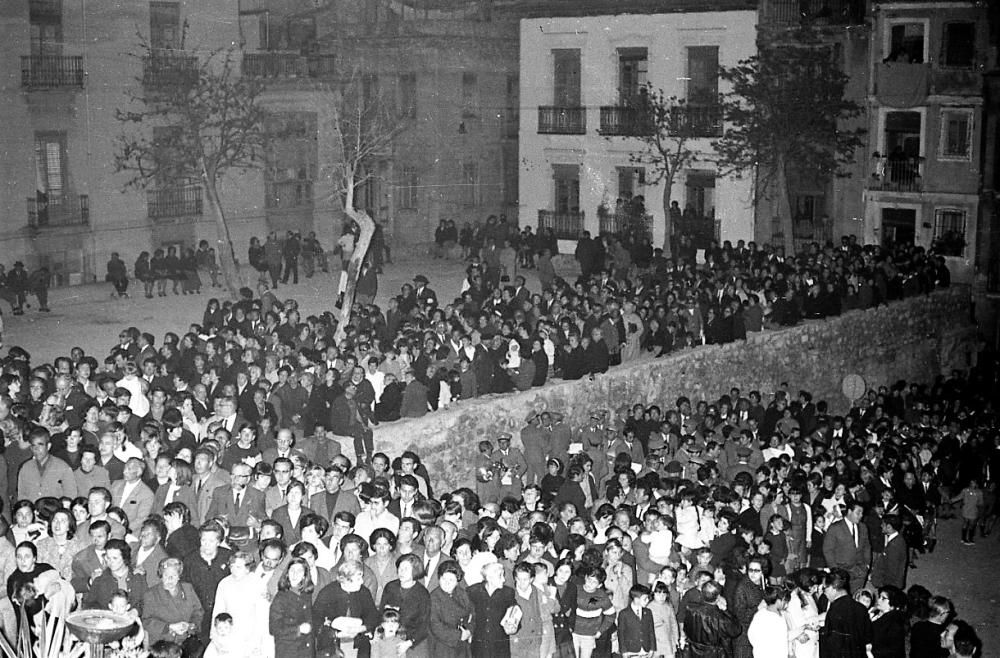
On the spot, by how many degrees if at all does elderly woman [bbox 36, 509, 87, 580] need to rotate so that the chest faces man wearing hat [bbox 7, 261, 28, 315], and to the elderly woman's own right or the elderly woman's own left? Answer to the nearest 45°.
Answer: approximately 180°

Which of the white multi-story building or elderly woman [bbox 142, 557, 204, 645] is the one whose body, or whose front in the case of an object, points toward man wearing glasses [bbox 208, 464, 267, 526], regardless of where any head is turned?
the white multi-story building

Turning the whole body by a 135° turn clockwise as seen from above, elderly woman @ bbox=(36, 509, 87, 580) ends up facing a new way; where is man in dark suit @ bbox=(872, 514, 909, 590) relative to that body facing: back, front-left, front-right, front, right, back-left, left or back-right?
back-right

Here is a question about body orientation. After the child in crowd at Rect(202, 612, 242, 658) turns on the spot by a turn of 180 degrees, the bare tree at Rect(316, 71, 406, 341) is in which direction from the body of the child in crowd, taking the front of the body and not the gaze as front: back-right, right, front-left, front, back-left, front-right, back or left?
front

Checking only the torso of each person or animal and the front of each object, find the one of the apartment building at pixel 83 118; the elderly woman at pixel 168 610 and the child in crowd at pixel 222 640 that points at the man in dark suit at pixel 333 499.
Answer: the apartment building

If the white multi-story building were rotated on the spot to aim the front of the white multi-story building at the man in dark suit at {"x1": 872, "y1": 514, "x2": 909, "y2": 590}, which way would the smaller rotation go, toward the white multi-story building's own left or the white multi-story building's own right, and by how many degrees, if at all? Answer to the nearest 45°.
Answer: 0° — it already faces them

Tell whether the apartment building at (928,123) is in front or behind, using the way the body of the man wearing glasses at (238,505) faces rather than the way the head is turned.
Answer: behind

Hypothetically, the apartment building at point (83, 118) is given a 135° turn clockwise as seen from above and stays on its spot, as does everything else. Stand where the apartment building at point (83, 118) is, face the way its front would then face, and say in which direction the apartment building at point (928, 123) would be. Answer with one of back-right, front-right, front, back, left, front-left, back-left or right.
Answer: back-right

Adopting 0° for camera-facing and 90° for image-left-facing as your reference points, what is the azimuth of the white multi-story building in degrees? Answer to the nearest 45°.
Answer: approximately 0°

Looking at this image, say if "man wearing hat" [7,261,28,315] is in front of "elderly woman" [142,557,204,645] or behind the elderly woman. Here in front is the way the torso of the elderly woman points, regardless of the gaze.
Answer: behind
